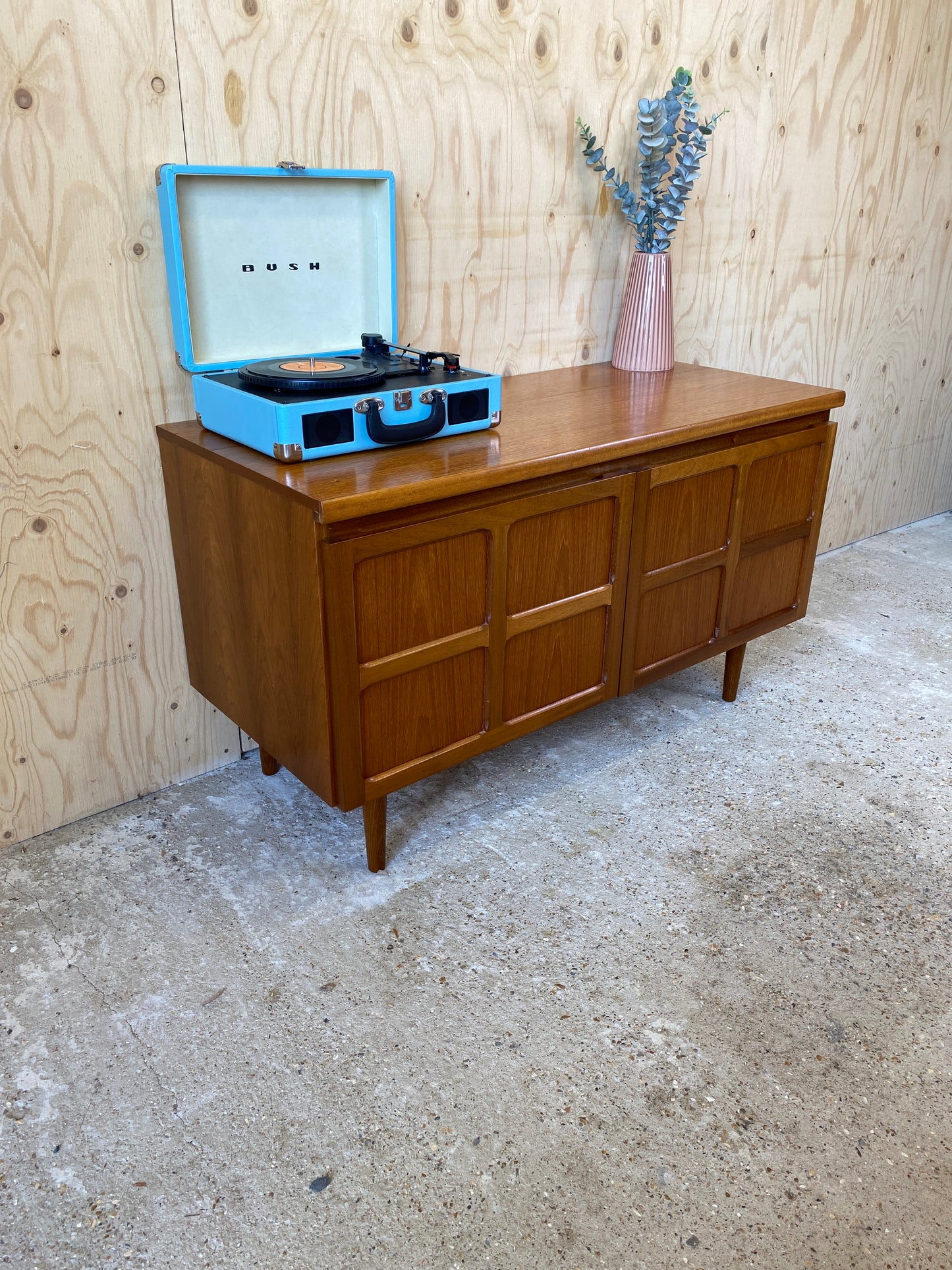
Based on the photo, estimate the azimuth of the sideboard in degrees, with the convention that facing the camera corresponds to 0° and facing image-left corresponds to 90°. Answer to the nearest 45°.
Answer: approximately 315°

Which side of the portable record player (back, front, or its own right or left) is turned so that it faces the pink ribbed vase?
left

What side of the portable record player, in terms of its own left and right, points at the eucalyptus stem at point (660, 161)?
left

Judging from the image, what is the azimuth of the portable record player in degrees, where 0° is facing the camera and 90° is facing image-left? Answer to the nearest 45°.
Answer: approximately 315°
